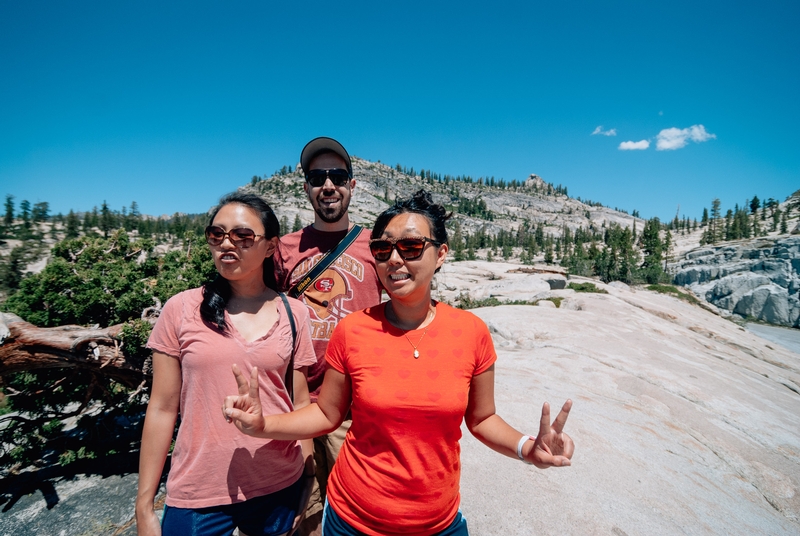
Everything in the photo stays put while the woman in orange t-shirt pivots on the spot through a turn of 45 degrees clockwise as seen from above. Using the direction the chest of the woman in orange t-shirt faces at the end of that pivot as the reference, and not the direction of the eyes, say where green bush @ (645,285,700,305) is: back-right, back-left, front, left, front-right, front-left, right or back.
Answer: back

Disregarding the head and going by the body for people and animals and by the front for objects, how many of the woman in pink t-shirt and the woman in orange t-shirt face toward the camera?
2

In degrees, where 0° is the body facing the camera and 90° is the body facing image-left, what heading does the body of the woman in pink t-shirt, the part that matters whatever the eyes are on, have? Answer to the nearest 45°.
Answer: approximately 0°

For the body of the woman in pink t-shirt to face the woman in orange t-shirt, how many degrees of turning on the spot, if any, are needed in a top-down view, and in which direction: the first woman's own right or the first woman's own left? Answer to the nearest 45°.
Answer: approximately 45° to the first woman's own left

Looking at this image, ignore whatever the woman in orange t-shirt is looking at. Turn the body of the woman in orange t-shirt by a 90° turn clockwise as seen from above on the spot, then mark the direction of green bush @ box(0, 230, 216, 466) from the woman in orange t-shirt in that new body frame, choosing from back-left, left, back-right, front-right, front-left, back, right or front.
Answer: front-right
